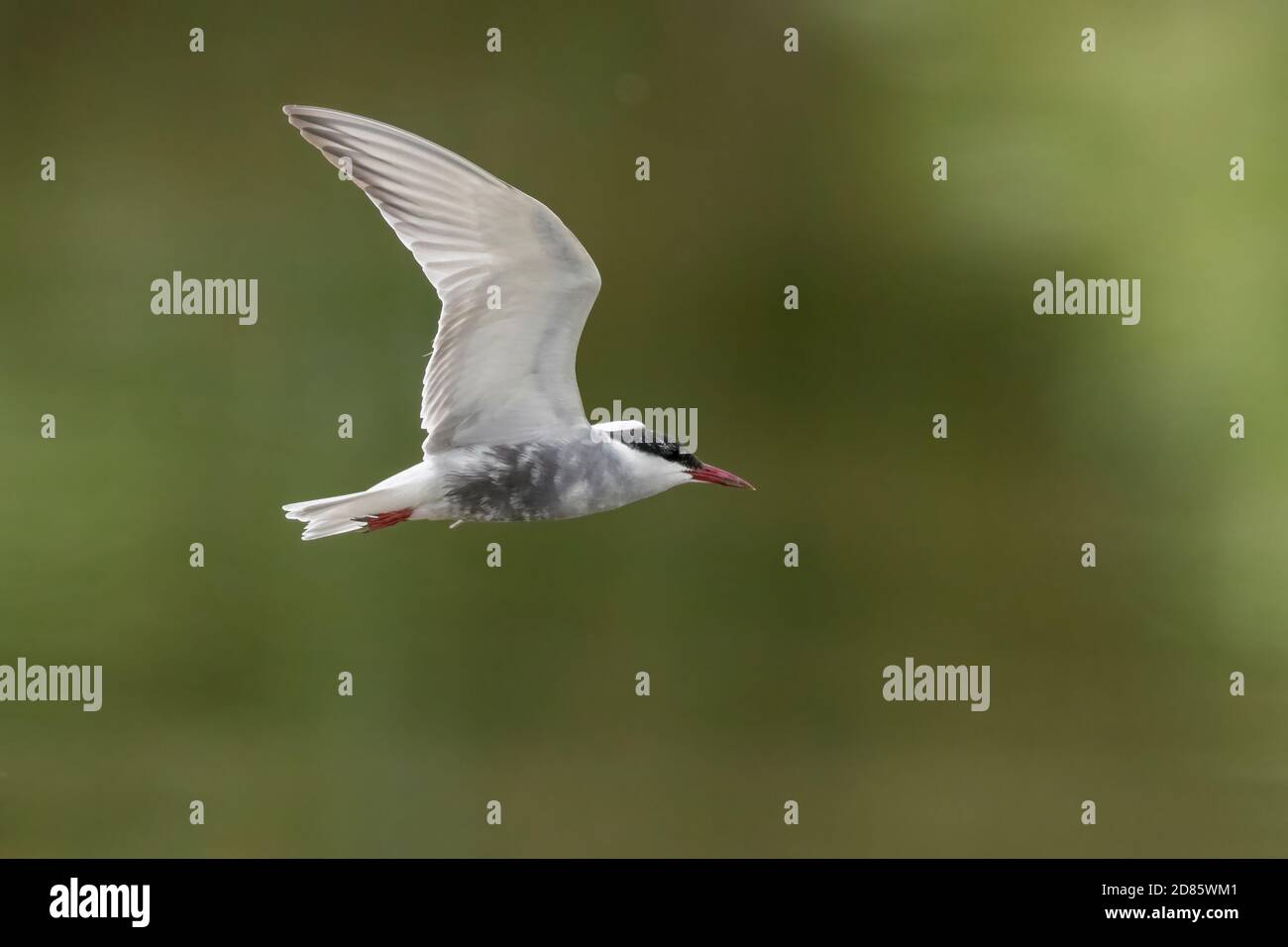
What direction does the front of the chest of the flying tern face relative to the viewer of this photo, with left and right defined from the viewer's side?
facing to the right of the viewer
